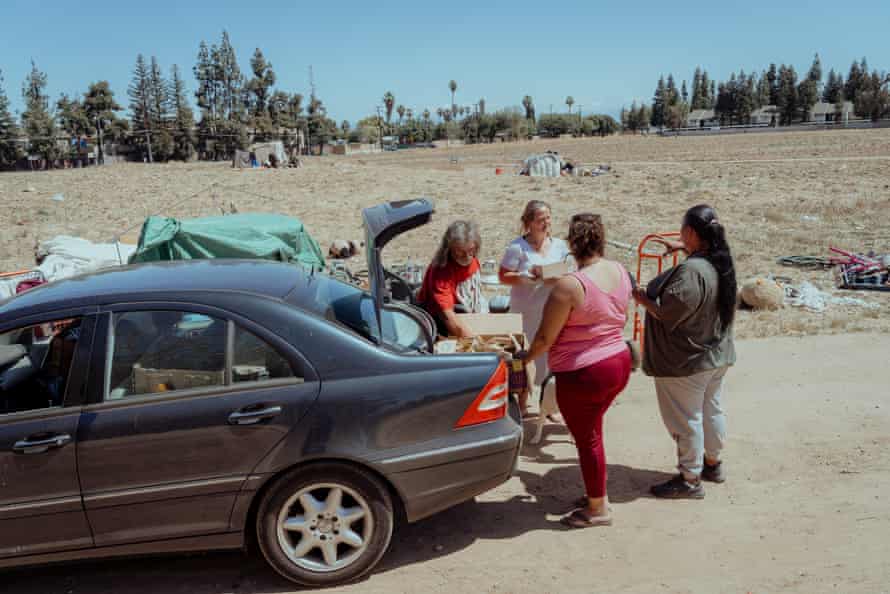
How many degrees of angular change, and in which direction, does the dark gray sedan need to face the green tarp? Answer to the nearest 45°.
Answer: approximately 90° to its right

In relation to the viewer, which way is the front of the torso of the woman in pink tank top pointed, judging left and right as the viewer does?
facing away from the viewer and to the left of the viewer

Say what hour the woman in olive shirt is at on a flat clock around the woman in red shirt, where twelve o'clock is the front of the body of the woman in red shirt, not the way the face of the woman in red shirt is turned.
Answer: The woman in olive shirt is roughly at 12 o'clock from the woman in red shirt.

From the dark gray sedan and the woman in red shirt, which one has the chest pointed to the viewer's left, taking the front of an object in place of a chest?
the dark gray sedan

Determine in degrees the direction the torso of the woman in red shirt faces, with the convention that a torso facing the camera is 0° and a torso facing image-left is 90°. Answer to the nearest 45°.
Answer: approximately 315°

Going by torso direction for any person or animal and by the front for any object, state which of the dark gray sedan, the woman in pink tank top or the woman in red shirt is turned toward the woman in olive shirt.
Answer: the woman in red shirt

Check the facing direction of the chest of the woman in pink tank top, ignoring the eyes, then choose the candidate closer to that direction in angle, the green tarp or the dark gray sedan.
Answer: the green tarp

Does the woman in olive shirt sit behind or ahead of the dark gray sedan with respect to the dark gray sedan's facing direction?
behind

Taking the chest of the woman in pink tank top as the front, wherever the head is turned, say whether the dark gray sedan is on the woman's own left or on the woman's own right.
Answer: on the woman's own left

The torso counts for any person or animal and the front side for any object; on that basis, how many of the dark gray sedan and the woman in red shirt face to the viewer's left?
1

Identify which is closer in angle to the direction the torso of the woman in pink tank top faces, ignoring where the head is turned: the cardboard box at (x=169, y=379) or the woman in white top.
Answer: the woman in white top

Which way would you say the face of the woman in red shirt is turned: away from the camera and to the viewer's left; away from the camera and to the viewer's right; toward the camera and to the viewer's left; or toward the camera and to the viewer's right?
toward the camera and to the viewer's right

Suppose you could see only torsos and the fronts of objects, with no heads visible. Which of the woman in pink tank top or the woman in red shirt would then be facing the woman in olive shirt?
the woman in red shirt

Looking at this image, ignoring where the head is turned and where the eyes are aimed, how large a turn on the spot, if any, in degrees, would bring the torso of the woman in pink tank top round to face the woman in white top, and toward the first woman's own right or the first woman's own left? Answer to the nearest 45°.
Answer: approximately 45° to the first woman's own right

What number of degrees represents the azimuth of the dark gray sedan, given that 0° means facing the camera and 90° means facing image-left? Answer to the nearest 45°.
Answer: approximately 90°

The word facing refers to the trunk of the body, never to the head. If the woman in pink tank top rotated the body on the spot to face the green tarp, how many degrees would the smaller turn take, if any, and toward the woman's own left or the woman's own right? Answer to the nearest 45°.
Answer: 0° — they already face it
